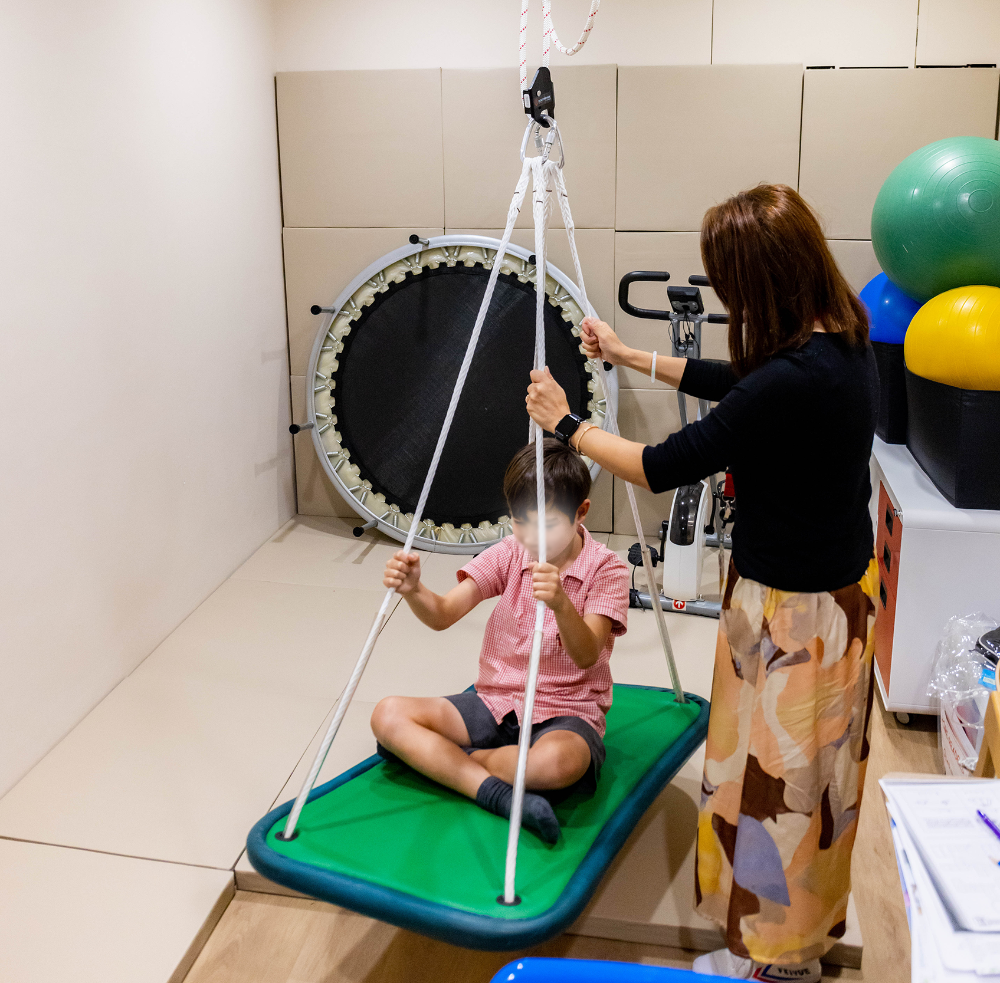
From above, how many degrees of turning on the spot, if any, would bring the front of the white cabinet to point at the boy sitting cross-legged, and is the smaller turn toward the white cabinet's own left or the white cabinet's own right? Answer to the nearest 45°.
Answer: approximately 45° to the white cabinet's own left

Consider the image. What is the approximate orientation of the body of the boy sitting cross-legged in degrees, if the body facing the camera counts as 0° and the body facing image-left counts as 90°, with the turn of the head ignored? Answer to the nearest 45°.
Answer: approximately 45°

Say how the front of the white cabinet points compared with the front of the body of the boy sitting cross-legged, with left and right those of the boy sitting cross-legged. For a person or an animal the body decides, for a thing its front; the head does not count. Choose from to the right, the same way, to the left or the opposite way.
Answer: to the right

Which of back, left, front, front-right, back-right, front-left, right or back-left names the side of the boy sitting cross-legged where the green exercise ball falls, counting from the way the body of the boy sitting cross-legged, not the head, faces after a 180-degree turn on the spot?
front

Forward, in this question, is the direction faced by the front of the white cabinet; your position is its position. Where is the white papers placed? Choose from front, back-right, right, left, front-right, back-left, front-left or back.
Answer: left

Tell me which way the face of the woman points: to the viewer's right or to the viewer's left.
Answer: to the viewer's left

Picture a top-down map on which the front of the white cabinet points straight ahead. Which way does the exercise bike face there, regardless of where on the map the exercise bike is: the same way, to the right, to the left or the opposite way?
to the left

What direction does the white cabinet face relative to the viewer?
to the viewer's left

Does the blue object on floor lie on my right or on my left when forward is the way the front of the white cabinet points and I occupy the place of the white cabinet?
on my left

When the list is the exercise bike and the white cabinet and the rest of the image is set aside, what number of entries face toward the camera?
1
